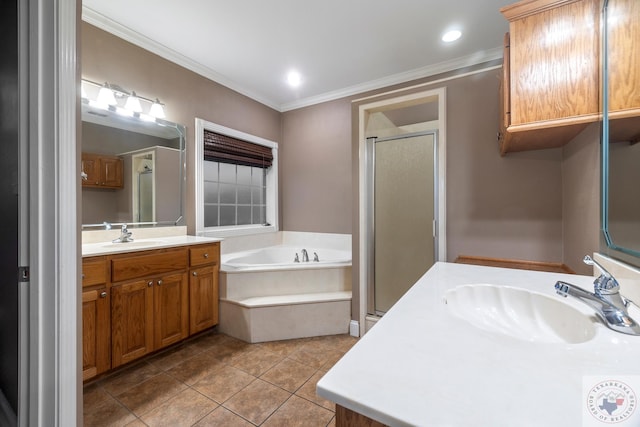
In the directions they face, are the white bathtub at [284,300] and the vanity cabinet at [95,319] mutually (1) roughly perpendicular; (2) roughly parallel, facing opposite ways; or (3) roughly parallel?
roughly perpendicular

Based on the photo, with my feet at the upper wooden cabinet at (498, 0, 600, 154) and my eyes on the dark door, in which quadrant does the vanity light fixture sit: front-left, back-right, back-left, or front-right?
front-right

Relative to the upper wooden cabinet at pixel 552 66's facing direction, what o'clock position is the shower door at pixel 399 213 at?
The shower door is roughly at 1 o'clock from the upper wooden cabinet.

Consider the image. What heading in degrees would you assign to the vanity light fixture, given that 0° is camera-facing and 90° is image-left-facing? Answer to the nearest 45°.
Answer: approximately 315°

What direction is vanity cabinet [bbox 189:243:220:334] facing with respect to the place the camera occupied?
facing the viewer and to the right of the viewer

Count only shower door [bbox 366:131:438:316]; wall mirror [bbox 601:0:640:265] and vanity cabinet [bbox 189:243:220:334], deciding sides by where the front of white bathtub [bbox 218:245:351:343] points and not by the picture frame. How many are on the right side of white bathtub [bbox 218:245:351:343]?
1

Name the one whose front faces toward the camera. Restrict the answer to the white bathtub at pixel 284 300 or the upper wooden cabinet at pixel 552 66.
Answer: the white bathtub

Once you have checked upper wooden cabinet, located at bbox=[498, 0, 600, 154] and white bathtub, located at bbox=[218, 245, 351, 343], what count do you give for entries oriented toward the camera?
1

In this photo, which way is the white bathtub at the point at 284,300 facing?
toward the camera

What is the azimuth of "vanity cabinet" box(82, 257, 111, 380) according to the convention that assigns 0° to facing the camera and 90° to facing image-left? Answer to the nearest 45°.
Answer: approximately 315°

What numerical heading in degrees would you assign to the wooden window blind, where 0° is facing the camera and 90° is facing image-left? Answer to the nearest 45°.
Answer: approximately 315°

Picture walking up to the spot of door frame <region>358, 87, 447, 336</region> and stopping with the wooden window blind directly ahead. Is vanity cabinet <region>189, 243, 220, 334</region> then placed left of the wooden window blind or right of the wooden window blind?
left

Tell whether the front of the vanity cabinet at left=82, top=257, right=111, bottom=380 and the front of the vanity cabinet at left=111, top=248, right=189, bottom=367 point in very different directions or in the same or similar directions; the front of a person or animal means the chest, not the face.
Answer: same or similar directions

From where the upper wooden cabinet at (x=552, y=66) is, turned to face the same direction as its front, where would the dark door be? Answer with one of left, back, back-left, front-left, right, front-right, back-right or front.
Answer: front-left

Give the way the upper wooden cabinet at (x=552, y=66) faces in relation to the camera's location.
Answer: facing to the left of the viewer
